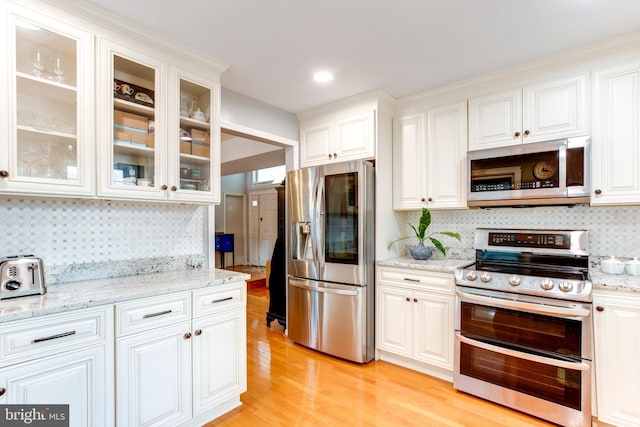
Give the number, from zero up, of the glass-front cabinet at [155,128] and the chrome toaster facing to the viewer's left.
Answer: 0

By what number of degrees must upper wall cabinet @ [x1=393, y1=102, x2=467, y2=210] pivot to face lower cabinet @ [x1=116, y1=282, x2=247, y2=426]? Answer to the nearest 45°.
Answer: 0° — it already faces it

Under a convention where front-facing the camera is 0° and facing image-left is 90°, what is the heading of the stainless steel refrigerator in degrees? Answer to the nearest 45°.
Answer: approximately 45°

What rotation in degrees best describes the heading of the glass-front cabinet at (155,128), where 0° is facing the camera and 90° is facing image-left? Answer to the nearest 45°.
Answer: approximately 315°

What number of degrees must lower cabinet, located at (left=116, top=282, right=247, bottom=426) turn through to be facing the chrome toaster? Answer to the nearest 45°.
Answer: approximately 135° to its right

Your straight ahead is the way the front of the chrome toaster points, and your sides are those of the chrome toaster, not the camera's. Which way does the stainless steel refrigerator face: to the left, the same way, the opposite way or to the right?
to the right

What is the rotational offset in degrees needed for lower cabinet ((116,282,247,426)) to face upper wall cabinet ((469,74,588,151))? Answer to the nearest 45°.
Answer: approximately 45° to its left

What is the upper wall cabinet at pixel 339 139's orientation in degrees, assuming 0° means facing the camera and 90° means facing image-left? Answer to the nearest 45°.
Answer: approximately 45°

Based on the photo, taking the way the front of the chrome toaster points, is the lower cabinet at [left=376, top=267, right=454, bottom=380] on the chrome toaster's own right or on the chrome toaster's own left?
on the chrome toaster's own left

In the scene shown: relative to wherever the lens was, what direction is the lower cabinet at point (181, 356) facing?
facing the viewer and to the right of the viewer
